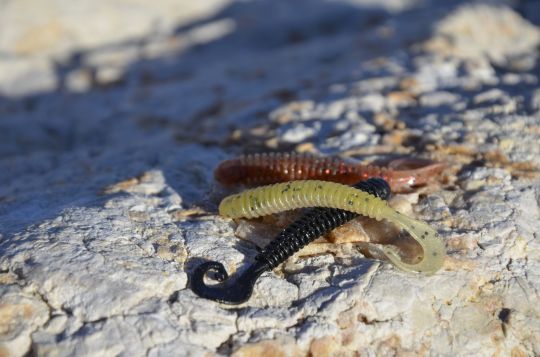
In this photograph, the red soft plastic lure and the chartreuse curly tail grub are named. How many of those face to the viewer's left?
2

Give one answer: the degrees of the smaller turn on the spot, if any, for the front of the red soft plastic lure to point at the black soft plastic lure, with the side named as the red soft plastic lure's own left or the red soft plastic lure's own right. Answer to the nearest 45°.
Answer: approximately 90° to the red soft plastic lure's own left

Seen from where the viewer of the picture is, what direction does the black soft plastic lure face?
facing away from the viewer and to the right of the viewer

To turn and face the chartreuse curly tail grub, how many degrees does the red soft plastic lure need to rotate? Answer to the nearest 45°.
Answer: approximately 90° to its left

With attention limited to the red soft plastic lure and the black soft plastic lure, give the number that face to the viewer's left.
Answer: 1

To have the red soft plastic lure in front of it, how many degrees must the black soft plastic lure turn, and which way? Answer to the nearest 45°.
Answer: approximately 45° to its left

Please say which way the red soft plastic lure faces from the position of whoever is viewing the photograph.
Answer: facing to the left of the viewer

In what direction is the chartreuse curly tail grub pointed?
to the viewer's left

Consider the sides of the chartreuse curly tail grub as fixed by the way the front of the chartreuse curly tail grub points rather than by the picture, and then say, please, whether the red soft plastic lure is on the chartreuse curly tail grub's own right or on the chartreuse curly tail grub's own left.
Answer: on the chartreuse curly tail grub's own right
